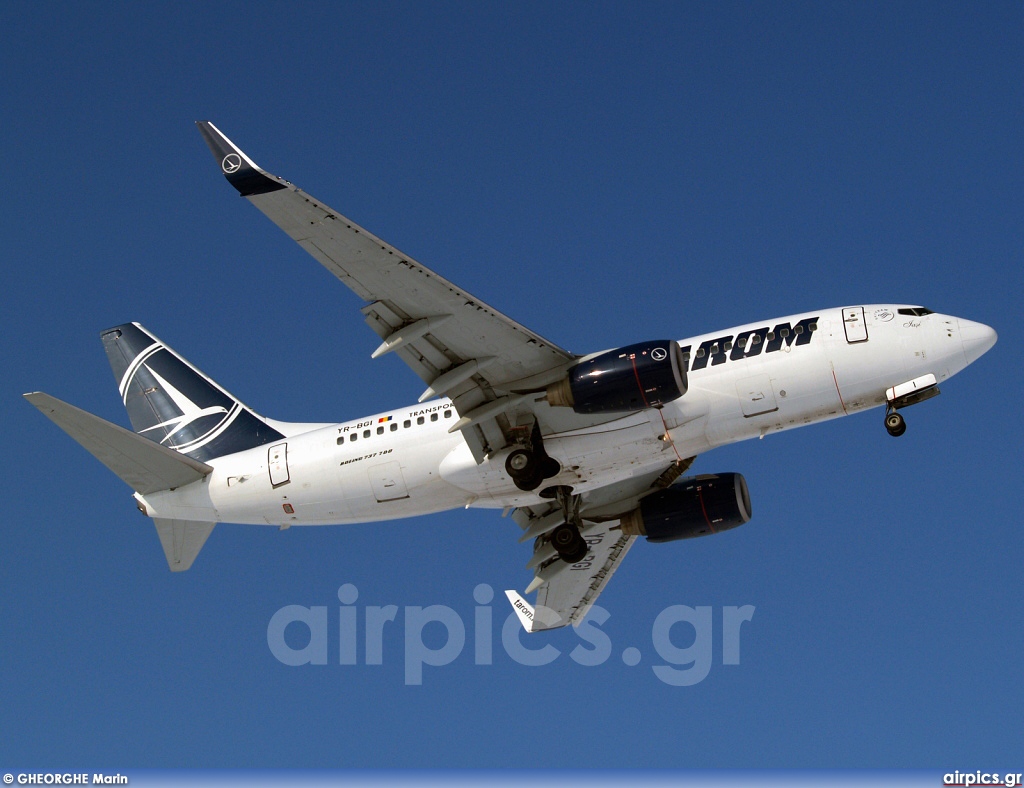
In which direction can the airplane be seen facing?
to the viewer's right
